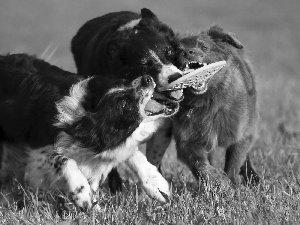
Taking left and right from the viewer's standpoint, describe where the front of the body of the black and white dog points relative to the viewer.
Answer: facing to the right of the viewer

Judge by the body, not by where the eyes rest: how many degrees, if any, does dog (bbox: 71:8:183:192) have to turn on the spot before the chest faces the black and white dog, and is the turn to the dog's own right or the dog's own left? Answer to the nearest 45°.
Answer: approximately 90° to the dog's own right

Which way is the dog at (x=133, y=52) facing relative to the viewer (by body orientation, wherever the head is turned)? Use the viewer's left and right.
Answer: facing the viewer and to the right of the viewer

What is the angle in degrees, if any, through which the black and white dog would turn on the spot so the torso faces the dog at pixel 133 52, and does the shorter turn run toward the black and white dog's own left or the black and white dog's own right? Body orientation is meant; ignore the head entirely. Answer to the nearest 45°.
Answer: approximately 45° to the black and white dog's own left

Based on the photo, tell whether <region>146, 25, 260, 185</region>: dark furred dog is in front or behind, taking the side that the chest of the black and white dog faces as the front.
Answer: in front

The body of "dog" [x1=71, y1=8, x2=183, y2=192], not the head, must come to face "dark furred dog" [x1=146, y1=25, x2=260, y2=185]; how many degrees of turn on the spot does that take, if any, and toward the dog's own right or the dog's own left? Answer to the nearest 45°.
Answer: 0° — it already faces it

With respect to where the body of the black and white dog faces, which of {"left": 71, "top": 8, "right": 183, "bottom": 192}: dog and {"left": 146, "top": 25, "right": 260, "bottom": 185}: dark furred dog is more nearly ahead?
the dark furred dog

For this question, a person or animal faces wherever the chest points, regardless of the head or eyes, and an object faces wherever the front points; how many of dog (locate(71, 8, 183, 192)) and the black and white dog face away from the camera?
0
